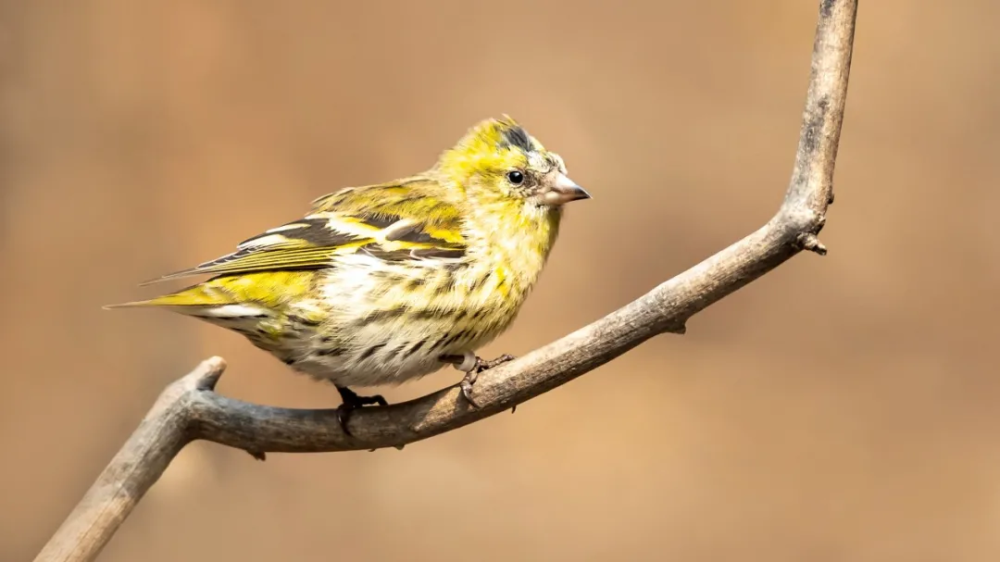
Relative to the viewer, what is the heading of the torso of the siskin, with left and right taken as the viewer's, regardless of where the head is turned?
facing to the right of the viewer
